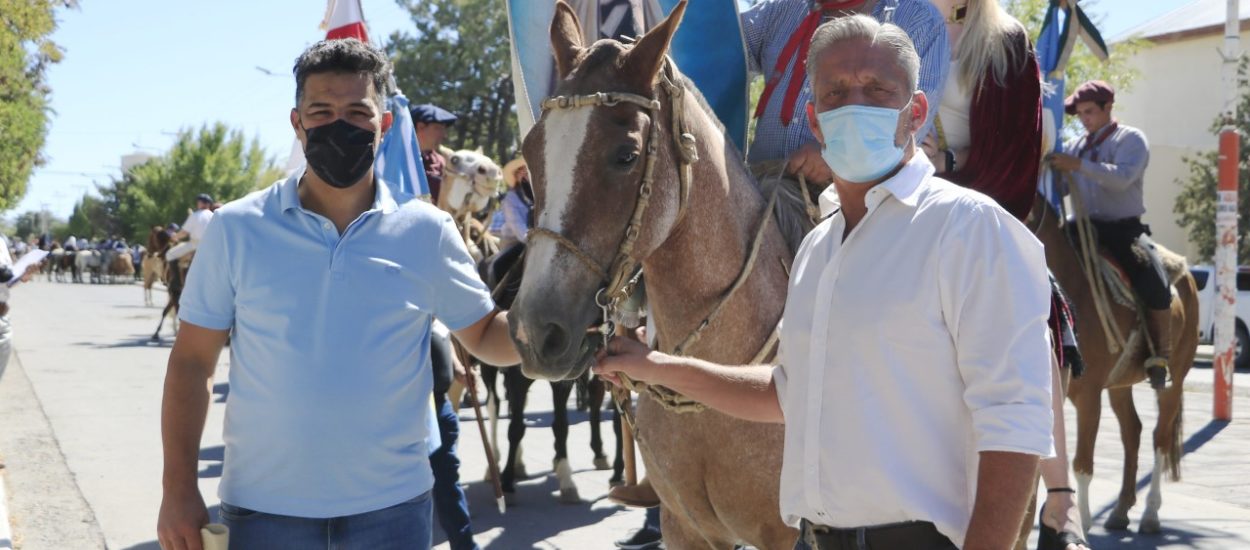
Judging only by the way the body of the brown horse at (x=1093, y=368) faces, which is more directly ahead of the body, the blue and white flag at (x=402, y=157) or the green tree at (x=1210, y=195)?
the blue and white flag

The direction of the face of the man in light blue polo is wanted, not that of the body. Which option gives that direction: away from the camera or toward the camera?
toward the camera

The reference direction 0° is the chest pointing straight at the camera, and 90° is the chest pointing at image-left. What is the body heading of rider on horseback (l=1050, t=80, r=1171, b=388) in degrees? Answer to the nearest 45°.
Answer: approximately 45°

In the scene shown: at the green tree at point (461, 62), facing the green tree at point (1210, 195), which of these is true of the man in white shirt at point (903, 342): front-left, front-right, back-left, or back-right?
front-right

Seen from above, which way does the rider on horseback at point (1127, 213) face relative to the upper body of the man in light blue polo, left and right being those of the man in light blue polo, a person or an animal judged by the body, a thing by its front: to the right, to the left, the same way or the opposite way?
to the right

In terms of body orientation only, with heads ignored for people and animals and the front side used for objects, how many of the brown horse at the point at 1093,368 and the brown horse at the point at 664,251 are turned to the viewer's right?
0

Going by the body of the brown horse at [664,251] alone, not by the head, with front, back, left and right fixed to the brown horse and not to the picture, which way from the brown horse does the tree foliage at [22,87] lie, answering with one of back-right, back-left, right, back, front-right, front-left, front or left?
right

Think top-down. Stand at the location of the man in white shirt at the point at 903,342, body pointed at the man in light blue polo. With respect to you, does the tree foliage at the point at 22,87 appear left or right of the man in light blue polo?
right

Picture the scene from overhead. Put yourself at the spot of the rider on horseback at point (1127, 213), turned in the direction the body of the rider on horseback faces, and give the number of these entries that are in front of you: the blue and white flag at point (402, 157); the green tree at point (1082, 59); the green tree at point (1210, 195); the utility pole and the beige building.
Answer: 1

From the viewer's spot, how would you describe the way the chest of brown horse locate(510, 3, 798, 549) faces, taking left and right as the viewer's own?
facing the viewer and to the left of the viewer

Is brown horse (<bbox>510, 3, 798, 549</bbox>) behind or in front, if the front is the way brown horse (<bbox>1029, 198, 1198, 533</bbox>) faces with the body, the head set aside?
in front

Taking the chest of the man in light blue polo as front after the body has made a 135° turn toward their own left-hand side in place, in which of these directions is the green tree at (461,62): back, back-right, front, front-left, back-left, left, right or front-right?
front-left

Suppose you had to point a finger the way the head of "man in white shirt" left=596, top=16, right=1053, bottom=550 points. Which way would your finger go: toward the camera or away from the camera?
toward the camera

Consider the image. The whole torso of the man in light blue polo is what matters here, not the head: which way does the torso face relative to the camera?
toward the camera

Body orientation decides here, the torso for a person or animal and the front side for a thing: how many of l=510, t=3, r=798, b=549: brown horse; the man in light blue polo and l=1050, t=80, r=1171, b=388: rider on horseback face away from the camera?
0
